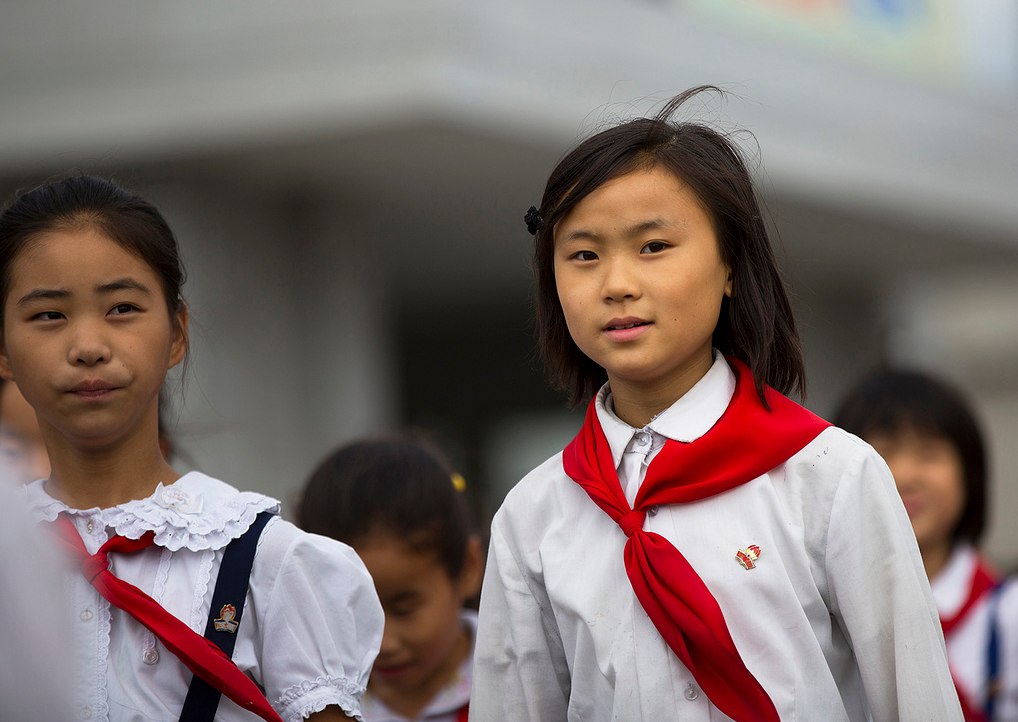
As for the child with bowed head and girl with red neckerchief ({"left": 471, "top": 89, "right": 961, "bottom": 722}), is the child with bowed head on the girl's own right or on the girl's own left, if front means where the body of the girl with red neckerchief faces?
on the girl's own right

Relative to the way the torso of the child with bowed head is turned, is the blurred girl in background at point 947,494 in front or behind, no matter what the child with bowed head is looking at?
behind

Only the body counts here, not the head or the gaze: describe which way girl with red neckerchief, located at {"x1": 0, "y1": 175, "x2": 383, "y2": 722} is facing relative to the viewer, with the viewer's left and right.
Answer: facing the viewer and to the left of the viewer

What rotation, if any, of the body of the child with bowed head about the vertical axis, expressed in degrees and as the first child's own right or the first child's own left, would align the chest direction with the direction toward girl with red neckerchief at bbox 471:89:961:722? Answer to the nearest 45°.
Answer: approximately 90° to the first child's own left

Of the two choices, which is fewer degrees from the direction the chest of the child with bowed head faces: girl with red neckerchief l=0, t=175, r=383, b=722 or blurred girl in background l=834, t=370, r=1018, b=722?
the girl with red neckerchief

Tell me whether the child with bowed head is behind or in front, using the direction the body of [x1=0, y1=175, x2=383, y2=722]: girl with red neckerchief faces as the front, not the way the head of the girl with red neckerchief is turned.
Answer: behind

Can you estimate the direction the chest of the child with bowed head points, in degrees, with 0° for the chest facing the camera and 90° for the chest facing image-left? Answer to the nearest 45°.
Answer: approximately 45°

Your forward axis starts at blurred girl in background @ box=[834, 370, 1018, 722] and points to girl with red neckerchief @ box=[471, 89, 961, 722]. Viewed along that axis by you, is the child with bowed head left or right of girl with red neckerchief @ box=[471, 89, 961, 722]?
right

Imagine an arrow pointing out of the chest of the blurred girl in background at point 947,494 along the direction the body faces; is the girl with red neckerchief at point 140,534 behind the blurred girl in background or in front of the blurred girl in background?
in front

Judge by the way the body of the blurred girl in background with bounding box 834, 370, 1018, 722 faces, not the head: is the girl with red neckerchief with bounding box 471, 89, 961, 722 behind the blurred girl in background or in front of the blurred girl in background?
in front
